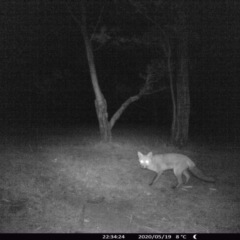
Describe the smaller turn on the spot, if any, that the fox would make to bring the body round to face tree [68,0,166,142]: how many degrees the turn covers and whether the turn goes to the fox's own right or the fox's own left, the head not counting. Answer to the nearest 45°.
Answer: approximately 45° to the fox's own right

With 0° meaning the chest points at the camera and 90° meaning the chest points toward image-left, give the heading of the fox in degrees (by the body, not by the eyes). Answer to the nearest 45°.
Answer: approximately 90°

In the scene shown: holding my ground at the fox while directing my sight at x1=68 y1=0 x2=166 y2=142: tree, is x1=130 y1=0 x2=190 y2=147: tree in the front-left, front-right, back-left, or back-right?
front-right

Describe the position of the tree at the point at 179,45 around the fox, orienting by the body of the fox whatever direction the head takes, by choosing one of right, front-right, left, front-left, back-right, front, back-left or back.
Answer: right

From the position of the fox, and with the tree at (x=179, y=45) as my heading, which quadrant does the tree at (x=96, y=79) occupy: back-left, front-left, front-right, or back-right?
front-left

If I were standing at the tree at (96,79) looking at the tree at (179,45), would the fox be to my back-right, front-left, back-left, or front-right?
front-right
